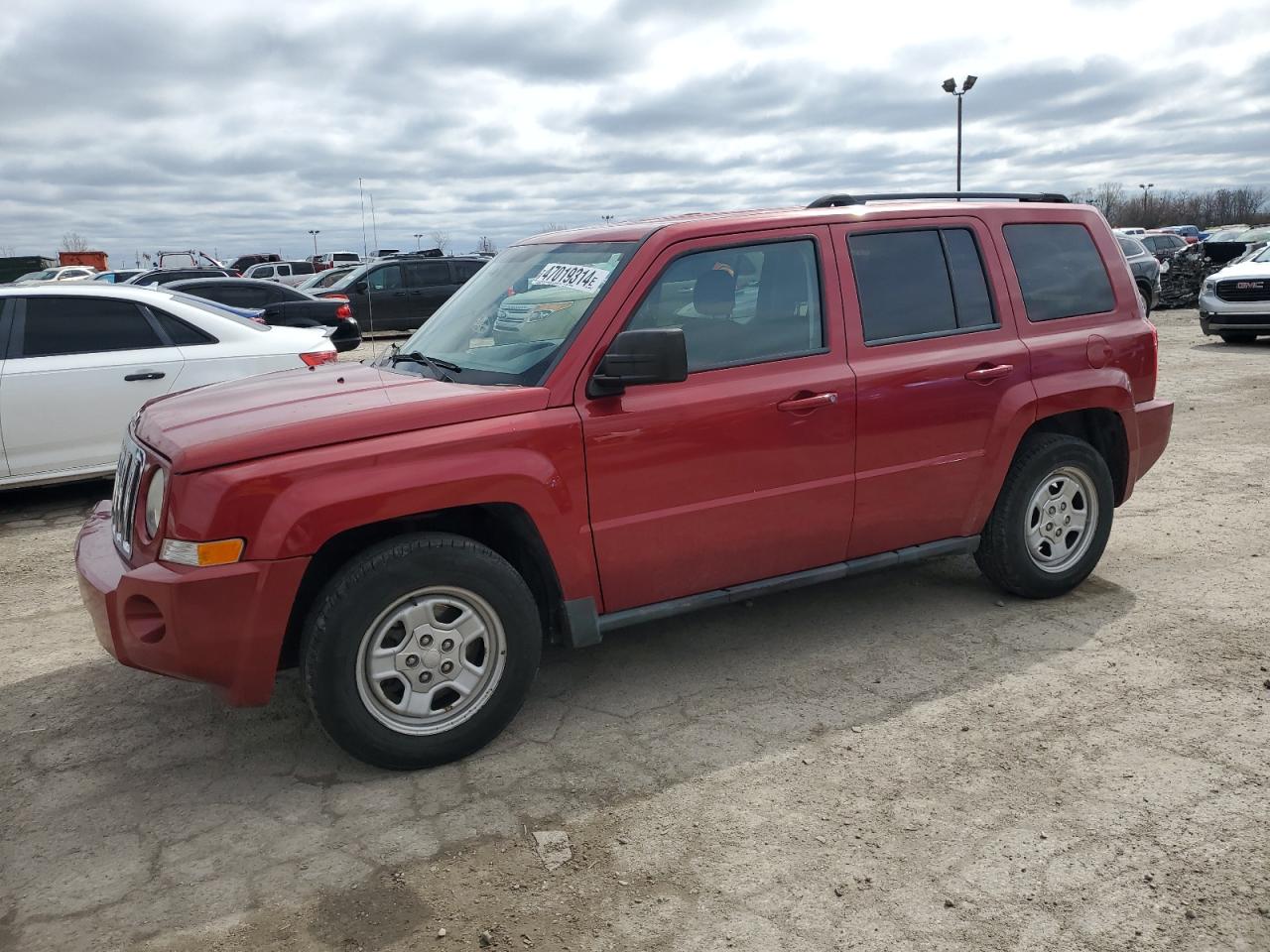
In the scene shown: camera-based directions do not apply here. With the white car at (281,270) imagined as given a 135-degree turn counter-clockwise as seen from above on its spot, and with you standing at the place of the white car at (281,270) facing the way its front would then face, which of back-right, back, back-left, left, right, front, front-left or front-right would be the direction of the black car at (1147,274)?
front

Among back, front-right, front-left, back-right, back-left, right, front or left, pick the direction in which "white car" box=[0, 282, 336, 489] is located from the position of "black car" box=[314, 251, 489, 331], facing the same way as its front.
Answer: left

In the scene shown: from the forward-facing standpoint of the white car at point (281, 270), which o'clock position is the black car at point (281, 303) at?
The black car is roughly at 9 o'clock from the white car.

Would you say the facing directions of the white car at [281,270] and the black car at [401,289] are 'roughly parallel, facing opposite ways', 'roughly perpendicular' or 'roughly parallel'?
roughly parallel

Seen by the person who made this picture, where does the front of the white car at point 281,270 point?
facing to the left of the viewer

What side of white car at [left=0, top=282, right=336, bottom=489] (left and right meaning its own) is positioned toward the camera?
left

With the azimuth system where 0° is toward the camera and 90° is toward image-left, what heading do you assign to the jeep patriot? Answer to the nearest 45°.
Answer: approximately 45°

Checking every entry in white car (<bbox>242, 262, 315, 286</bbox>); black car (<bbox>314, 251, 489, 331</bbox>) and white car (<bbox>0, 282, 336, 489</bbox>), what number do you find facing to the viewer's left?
3

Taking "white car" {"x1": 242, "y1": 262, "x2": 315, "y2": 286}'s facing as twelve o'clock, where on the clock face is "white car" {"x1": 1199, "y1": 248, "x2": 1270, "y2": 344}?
"white car" {"x1": 1199, "y1": 248, "x2": 1270, "y2": 344} is roughly at 8 o'clock from "white car" {"x1": 242, "y1": 262, "x2": 315, "y2": 286}.

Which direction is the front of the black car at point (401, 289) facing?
to the viewer's left

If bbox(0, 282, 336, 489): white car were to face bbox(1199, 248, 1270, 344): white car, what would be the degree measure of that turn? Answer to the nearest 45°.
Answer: approximately 180°

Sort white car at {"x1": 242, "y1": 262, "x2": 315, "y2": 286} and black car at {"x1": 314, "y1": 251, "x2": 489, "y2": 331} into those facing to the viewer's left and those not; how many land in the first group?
2
